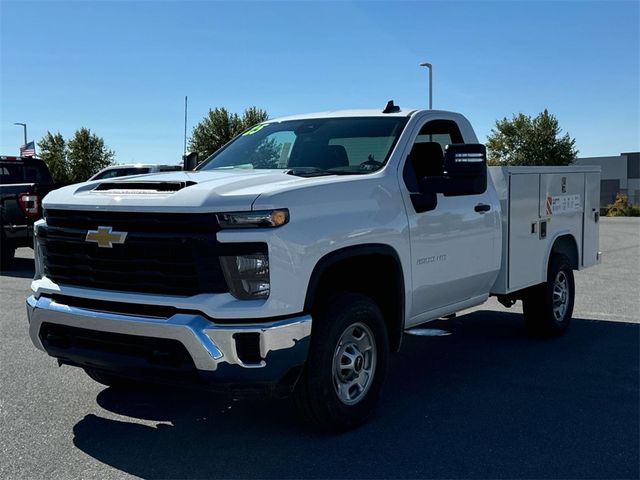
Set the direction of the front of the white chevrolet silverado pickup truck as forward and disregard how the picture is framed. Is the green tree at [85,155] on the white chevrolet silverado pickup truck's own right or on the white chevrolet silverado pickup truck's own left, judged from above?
on the white chevrolet silverado pickup truck's own right

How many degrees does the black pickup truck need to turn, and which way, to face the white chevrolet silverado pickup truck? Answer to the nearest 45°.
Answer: approximately 135° to its right

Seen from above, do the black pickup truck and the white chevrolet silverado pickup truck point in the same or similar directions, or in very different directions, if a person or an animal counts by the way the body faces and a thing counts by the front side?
very different directions

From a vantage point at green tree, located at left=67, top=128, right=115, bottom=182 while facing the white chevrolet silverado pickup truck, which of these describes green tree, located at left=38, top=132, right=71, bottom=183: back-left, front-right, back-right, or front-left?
back-right

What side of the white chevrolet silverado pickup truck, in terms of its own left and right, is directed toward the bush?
back

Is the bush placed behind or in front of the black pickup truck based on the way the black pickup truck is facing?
in front

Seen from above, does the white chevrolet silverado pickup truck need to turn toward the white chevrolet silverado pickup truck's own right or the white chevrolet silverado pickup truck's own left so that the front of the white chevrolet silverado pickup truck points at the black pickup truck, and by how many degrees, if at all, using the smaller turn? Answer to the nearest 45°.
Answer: approximately 90° to the white chevrolet silverado pickup truck's own right

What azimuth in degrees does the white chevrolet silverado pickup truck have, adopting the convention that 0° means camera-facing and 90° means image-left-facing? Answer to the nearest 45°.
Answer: approximately 45°

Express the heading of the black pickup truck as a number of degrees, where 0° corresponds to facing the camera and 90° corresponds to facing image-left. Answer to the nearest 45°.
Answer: approximately 225°
